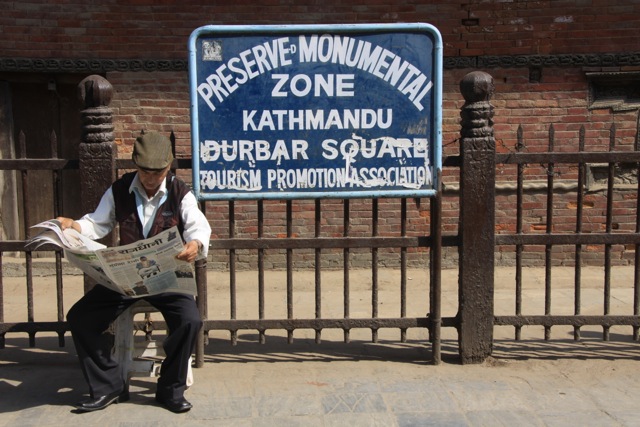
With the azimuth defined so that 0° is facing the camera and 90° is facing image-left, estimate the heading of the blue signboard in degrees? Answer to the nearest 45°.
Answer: approximately 0°
